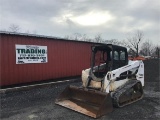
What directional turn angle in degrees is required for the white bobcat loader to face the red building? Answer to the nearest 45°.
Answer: approximately 90° to its right

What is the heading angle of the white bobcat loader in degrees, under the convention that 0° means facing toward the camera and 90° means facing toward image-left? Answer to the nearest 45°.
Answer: approximately 45°
